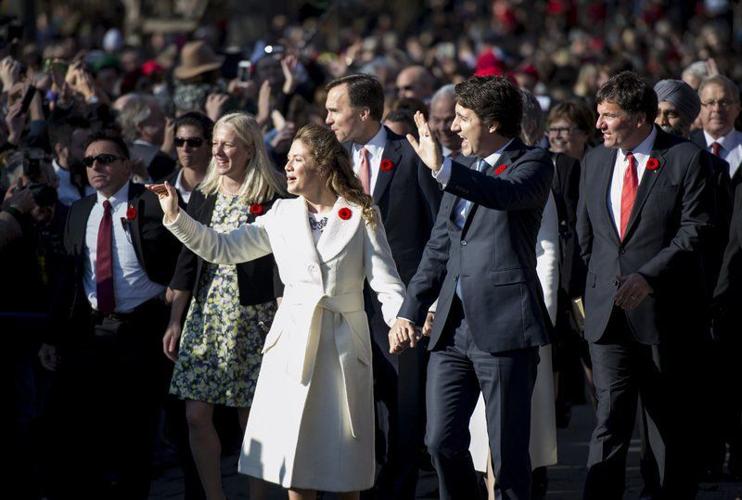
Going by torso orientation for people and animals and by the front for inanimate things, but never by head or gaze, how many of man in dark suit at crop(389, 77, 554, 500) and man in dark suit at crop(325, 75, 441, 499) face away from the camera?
0

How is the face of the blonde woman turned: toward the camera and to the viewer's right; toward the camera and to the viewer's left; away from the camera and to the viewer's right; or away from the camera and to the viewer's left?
toward the camera and to the viewer's left

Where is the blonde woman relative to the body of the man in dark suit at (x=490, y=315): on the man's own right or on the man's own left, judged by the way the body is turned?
on the man's own right

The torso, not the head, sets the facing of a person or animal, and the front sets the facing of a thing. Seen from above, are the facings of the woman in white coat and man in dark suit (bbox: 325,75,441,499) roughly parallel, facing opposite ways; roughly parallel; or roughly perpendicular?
roughly parallel

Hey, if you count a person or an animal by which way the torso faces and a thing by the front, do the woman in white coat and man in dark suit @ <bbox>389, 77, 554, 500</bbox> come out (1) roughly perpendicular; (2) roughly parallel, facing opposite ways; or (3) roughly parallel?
roughly parallel

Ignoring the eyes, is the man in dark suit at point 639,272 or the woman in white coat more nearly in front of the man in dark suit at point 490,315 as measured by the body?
the woman in white coat

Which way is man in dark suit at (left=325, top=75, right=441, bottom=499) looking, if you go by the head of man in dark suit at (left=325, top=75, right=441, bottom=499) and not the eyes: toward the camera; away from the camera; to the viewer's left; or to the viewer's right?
to the viewer's left

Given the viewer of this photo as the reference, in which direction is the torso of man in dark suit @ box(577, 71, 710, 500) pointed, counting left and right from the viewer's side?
facing the viewer and to the left of the viewer

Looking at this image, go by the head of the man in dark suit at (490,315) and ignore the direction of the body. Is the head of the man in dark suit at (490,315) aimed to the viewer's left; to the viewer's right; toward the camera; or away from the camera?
to the viewer's left

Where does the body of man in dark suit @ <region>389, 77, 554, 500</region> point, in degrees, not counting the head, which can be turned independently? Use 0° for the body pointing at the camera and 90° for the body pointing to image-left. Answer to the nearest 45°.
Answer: approximately 45°

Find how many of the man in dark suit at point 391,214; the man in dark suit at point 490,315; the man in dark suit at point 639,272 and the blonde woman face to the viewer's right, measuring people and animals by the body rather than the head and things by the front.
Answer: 0
